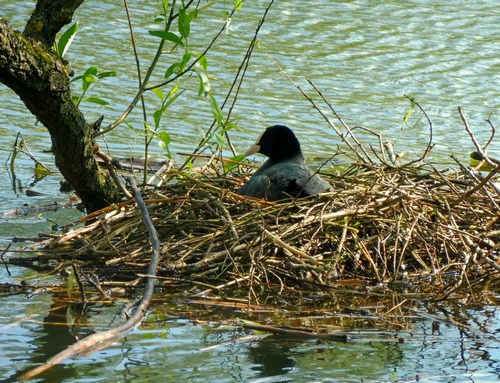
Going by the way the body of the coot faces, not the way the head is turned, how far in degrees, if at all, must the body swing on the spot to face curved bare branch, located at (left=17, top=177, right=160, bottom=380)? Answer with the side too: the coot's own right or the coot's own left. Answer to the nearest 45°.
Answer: approximately 90° to the coot's own left

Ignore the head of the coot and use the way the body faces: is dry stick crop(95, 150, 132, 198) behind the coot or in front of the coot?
in front

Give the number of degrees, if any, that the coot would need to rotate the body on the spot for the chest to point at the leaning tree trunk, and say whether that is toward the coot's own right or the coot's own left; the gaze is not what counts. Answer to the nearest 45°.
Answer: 0° — it already faces it

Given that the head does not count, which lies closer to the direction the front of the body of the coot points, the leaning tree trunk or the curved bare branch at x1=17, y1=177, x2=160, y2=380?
the leaning tree trunk
